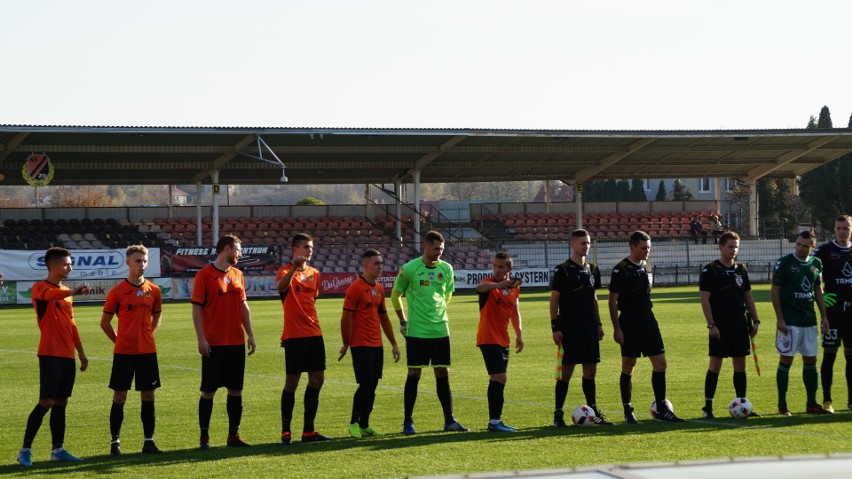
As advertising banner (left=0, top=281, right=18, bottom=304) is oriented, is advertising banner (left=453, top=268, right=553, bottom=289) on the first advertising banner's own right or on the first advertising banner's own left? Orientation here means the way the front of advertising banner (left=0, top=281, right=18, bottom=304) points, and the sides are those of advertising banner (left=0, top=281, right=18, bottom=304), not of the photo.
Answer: on the first advertising banner's own left

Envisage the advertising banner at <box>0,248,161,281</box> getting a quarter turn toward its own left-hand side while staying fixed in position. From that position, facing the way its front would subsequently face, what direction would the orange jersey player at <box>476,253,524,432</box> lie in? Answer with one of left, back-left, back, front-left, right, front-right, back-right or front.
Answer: right

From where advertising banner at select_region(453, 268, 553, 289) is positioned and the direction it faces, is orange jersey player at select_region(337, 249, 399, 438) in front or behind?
in front

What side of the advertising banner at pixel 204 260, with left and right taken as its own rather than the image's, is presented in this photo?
front

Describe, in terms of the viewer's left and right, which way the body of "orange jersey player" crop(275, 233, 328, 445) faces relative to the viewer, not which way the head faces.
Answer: facing the viewer and to the right of the viewer

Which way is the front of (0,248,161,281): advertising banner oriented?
toward the camera

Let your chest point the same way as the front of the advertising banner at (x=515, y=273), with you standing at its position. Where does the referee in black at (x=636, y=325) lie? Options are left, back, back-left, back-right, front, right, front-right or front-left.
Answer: front

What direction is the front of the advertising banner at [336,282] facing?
toward the camera

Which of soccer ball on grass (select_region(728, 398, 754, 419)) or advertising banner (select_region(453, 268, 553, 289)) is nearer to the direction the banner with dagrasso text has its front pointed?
the soccer ball on grass
